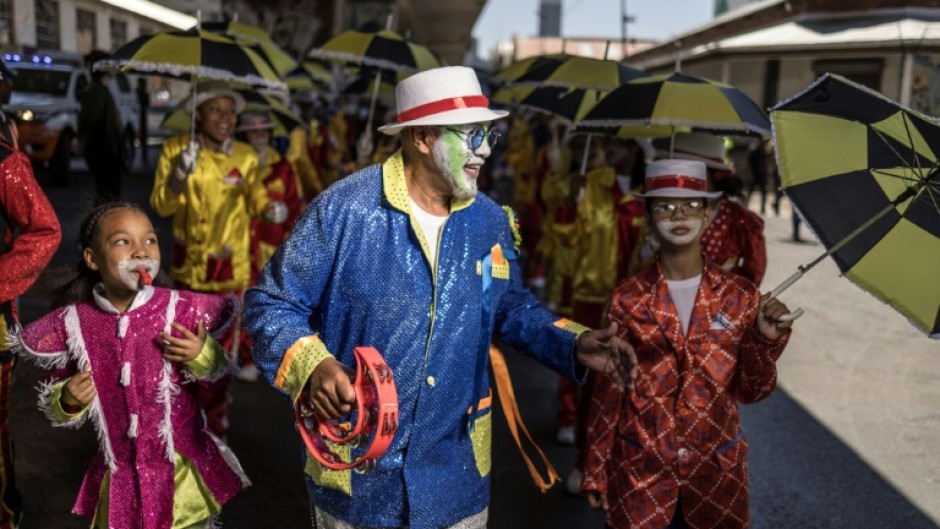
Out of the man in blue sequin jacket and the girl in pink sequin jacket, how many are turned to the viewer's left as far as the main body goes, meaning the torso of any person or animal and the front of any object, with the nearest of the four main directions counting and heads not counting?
0

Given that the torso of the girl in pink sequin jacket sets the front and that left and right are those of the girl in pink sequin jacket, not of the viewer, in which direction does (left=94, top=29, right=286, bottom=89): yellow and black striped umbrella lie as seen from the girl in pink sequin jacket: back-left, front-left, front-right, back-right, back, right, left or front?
back

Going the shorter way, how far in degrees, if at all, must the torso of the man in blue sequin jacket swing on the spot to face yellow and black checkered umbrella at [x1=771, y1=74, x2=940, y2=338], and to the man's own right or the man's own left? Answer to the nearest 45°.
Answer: approximately 45° to the man's own left

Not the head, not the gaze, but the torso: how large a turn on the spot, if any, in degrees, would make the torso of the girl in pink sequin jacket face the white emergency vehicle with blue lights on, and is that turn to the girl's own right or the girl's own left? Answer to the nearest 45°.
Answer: approximately 180°

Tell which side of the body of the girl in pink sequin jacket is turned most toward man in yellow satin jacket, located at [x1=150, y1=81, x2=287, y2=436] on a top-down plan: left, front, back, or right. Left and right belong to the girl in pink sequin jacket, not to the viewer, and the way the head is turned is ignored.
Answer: back

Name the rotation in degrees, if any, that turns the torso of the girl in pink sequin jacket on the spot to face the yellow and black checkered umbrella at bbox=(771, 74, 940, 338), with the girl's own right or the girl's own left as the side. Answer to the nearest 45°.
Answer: approximately 45° to the girl's own left

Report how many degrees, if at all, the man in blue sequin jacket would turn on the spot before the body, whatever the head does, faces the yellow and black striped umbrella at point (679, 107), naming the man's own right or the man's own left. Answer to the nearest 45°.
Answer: approximately 90° to the man's own left

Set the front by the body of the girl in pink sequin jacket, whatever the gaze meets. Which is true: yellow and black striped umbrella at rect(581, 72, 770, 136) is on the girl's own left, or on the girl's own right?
on the girl's own left

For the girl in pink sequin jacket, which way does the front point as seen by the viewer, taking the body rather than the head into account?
toward the camera

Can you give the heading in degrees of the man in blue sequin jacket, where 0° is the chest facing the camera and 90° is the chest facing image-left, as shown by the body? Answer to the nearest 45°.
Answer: approximately 315°

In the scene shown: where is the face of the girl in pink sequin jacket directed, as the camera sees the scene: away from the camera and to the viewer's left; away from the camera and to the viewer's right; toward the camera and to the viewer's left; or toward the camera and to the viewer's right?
toward the camera and to the viewer's right

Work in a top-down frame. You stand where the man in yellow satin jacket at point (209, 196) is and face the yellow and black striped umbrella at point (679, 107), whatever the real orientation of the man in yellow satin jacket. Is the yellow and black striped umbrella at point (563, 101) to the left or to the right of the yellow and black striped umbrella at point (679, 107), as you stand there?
left

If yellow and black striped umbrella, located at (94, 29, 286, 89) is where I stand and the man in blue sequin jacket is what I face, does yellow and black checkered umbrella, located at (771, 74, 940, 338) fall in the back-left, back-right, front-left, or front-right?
front-left

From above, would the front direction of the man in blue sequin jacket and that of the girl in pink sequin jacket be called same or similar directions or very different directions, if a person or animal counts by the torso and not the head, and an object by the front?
same or similar directions

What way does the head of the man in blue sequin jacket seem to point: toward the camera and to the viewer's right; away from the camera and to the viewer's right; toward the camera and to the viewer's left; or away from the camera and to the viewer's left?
toward the camera and to the viewer's right
